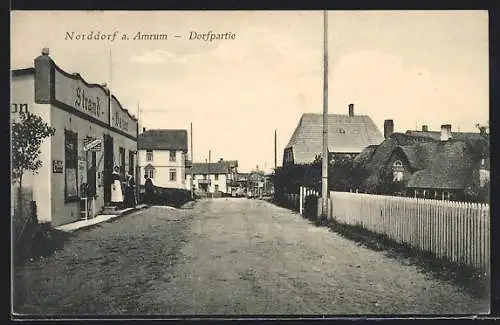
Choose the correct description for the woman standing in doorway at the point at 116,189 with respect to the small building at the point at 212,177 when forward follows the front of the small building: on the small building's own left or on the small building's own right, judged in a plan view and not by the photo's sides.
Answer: on the small building's own right

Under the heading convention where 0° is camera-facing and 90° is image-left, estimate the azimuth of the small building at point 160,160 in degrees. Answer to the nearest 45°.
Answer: approximately 0°

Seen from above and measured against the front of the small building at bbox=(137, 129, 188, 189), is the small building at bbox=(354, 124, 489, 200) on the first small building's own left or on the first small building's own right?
on the first small building's own left

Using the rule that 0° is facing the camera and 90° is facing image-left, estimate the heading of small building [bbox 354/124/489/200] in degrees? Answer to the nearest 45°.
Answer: approximately 45°
